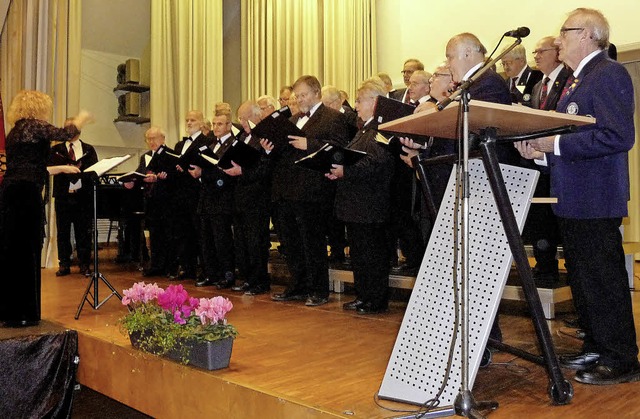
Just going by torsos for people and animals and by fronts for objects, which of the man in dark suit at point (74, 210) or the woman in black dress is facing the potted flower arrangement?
the man in dark suit

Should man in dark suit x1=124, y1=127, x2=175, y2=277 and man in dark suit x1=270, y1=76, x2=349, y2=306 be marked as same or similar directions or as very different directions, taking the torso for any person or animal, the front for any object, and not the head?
same or similar directions

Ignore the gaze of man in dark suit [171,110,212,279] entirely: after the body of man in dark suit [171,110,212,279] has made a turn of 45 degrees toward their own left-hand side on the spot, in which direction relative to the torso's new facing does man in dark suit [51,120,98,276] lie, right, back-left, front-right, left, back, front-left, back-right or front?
back-right

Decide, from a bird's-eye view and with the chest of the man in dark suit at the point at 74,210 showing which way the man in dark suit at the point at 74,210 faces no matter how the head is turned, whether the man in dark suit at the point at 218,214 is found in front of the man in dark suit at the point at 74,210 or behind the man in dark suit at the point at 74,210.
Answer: in front

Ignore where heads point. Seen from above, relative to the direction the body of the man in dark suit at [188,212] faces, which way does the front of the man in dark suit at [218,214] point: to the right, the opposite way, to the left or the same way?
the same way

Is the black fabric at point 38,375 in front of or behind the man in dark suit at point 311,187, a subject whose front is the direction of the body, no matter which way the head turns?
in front

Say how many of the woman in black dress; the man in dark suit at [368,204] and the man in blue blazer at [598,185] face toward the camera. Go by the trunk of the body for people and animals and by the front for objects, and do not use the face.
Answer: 0

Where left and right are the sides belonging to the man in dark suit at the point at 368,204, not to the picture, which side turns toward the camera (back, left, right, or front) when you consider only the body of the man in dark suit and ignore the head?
left

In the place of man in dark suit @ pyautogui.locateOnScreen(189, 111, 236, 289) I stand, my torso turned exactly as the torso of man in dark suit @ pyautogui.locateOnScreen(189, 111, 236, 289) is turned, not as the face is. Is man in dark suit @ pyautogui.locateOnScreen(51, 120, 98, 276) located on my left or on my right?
on my right

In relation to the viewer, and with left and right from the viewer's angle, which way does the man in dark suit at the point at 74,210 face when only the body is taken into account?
facing the viewer

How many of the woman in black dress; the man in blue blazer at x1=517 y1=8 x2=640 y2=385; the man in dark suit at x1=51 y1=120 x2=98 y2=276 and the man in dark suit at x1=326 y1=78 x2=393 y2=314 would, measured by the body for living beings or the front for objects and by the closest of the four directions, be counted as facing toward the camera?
1

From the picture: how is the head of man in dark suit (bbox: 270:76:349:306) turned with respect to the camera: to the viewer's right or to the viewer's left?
to the viewer's left

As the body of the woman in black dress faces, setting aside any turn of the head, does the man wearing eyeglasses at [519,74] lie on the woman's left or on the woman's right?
on the woman's right

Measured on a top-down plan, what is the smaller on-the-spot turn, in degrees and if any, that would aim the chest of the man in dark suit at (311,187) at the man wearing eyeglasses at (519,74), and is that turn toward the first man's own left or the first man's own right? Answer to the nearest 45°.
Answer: approximately 135° to the first man's own left

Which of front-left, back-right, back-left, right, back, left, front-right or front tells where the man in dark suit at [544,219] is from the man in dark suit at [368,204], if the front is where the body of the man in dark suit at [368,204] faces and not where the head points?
back

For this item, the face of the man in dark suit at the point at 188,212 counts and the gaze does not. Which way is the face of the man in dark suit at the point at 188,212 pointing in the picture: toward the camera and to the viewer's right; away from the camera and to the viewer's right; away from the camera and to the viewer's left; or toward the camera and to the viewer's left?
toward the camera and to the viewer's left
